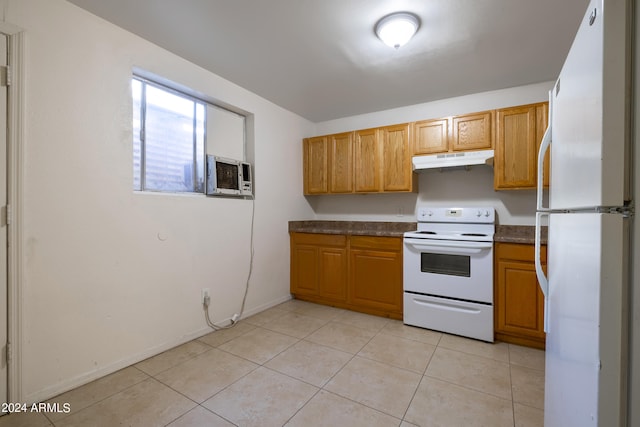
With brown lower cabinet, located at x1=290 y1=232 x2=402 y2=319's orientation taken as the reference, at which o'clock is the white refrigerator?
The white refrigerator is roughly at 10 o'clock from the brown lower cabinet.

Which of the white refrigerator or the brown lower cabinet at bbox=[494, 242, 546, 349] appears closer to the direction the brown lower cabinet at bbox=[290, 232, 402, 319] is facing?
the white refrigerator

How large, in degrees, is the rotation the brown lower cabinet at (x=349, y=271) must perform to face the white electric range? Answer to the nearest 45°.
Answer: approximately 90° to its left

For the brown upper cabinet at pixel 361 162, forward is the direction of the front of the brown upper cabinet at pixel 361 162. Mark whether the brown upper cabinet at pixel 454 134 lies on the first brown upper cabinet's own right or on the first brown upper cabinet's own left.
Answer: on the first brown upper cabinet's own left

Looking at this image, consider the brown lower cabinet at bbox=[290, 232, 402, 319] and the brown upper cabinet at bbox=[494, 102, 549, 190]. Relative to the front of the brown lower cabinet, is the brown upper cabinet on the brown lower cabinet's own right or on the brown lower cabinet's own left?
on the brown lower cabinet's own left

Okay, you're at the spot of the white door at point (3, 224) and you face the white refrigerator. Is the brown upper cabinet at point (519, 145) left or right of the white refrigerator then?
left

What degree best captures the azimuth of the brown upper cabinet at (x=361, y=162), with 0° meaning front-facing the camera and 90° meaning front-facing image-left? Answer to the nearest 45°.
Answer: approximately 45°
